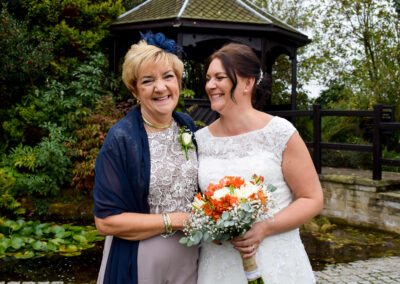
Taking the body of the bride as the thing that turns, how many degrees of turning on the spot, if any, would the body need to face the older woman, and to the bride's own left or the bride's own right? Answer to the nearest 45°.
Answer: approximately 45° to the bride's own right

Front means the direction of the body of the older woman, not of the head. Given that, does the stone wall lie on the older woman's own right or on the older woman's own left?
on the older woman's own left

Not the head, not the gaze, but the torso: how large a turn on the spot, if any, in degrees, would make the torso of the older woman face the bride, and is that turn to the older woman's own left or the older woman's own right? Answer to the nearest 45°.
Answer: approximately 45° to the older woman's own left

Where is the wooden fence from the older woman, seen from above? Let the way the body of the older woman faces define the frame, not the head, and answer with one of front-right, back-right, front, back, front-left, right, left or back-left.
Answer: left

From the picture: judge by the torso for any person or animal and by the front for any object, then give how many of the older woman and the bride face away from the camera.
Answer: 0

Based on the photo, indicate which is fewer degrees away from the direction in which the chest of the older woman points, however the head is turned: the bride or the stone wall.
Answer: the bride

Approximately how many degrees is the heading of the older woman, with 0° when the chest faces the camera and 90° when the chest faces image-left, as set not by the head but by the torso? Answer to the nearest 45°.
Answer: approximately 315°

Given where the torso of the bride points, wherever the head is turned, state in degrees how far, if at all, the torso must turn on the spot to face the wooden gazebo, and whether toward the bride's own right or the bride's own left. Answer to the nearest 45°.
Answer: approximately 135° to the bride's own right

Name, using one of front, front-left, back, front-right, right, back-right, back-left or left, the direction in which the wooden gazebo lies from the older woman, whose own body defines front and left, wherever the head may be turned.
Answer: back-left
